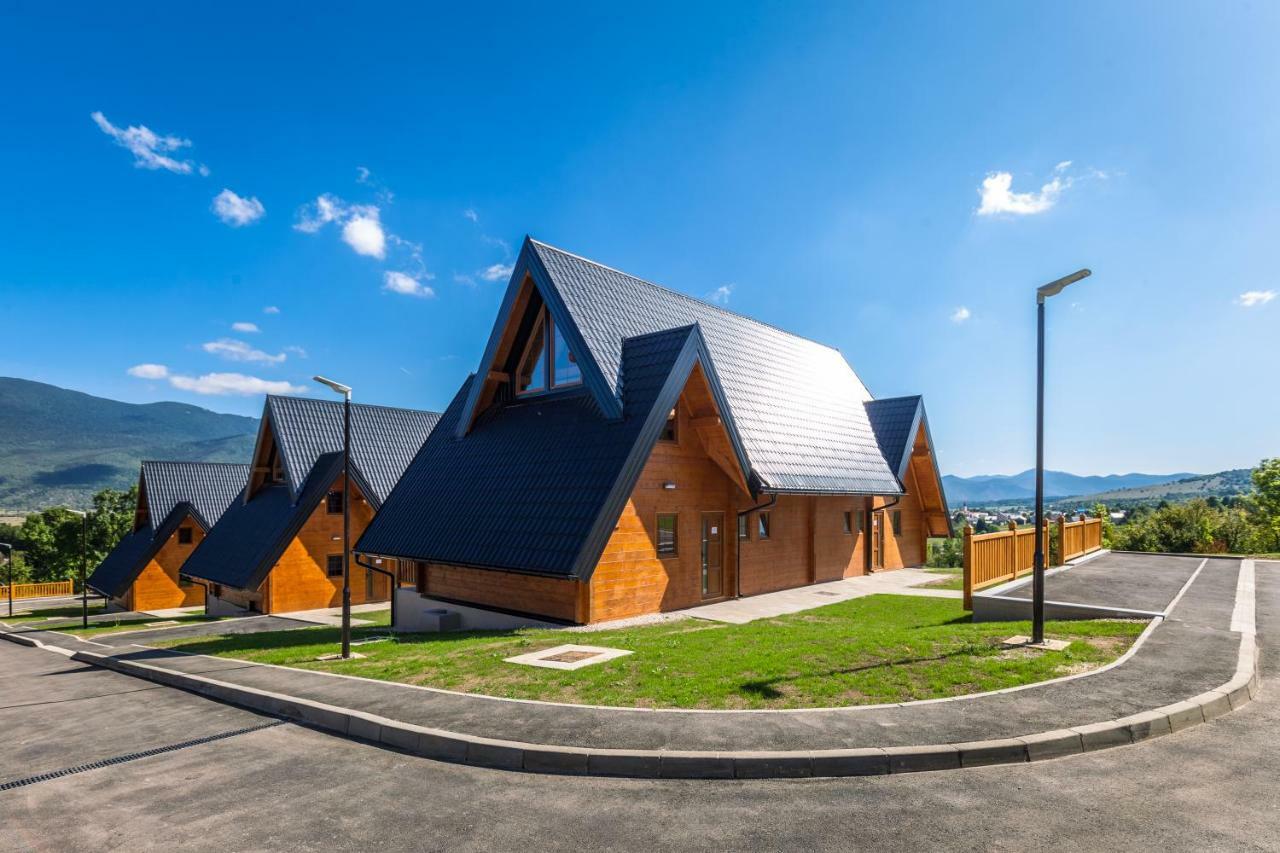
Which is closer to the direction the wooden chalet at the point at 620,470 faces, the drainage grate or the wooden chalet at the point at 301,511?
the drainage grate

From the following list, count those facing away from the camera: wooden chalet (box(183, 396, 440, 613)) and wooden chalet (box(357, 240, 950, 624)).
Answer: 0

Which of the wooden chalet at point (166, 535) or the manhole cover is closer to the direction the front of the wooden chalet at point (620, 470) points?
the manhole cover
